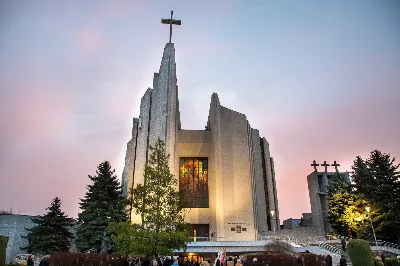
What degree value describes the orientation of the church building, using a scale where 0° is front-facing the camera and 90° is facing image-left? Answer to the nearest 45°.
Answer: approximately 0°

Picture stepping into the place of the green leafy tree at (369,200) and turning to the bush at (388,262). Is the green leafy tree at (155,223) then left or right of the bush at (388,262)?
right

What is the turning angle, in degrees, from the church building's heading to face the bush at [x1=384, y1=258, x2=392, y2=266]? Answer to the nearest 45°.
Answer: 0° — it already faces it

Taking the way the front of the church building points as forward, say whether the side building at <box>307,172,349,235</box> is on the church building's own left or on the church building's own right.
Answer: on the church building's own left

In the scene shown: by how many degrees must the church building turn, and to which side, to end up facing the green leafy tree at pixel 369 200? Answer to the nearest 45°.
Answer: approximately 45° to its left

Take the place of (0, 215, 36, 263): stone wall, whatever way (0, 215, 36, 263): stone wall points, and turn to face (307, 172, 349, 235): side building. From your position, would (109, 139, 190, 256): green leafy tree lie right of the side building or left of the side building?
right

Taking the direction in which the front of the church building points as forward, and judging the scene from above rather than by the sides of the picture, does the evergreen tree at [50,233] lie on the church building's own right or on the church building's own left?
on the church building's own right

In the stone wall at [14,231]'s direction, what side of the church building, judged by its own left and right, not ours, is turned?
right

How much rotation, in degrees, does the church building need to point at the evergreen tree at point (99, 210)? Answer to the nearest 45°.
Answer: approximately 45° to its right
